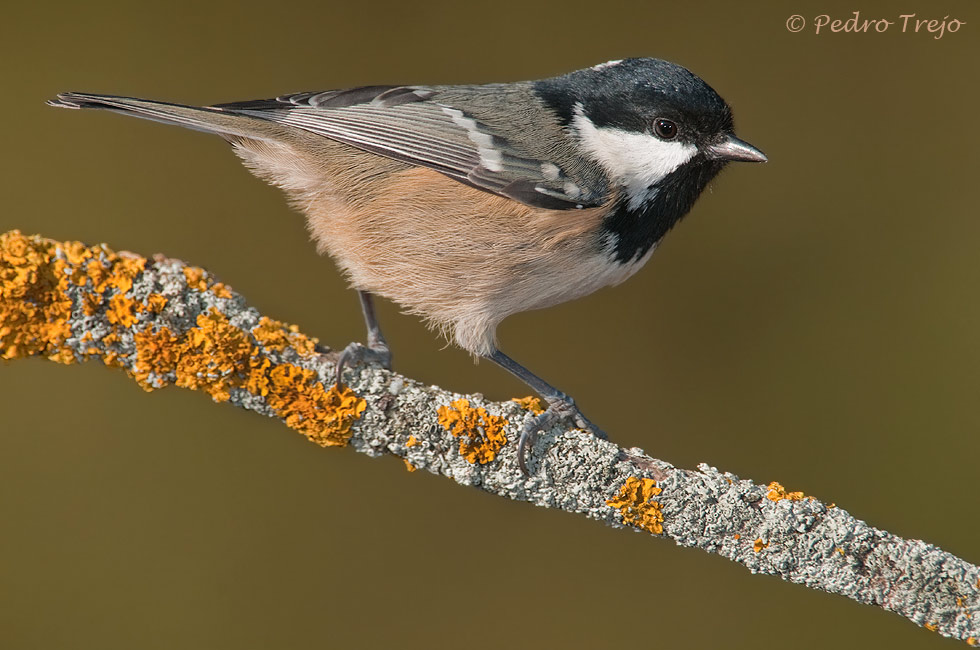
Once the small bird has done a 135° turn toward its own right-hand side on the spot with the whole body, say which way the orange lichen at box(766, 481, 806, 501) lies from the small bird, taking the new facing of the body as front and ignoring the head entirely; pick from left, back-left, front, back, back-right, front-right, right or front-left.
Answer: left

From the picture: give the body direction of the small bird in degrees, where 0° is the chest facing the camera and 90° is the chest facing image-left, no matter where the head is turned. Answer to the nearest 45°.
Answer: approximately 270°
